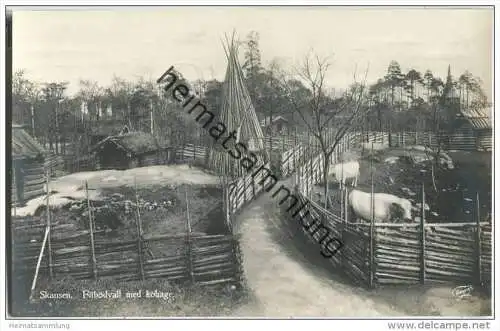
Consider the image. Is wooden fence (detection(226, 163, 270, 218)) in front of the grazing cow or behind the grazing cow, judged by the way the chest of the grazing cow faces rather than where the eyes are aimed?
behind

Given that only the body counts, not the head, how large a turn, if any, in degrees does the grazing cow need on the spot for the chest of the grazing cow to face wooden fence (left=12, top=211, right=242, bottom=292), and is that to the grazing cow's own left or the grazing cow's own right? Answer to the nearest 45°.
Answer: approximately 180°

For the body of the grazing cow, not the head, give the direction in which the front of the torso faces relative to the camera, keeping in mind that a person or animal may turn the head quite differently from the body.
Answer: to the viewer's right

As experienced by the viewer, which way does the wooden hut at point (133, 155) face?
facing the viewer and to the left of the viewer

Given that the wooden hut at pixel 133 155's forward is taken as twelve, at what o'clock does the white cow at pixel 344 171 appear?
The white cow is roughly at 8 o'clock from the wooden hut.

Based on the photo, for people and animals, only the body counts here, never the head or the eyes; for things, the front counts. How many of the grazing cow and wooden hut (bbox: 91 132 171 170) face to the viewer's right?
1

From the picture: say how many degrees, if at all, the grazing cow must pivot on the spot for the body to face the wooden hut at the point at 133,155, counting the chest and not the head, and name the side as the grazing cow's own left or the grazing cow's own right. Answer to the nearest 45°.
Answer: approximately 180°
